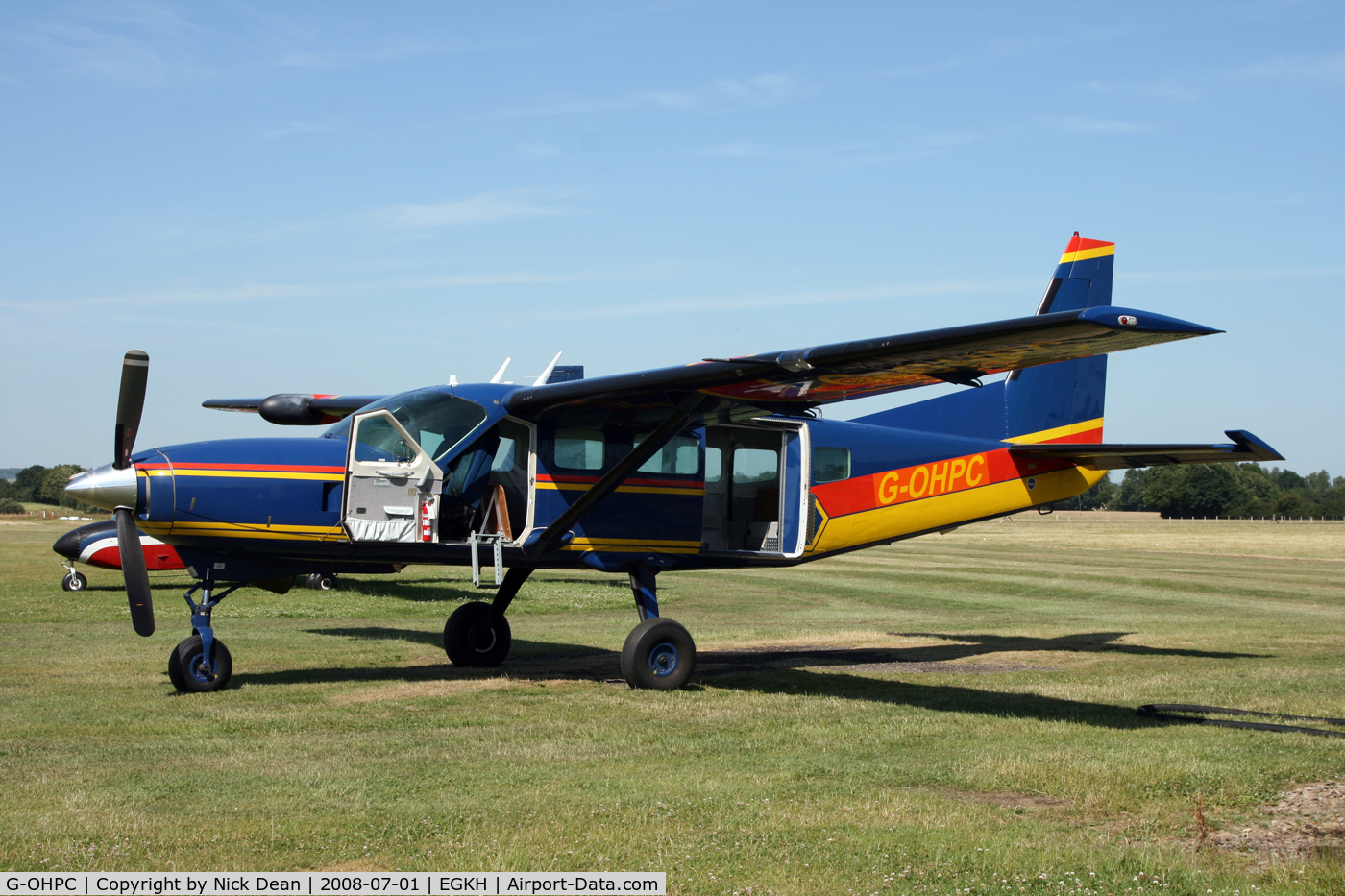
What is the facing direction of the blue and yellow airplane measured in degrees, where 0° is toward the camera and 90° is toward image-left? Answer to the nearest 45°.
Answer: approximately 45°
